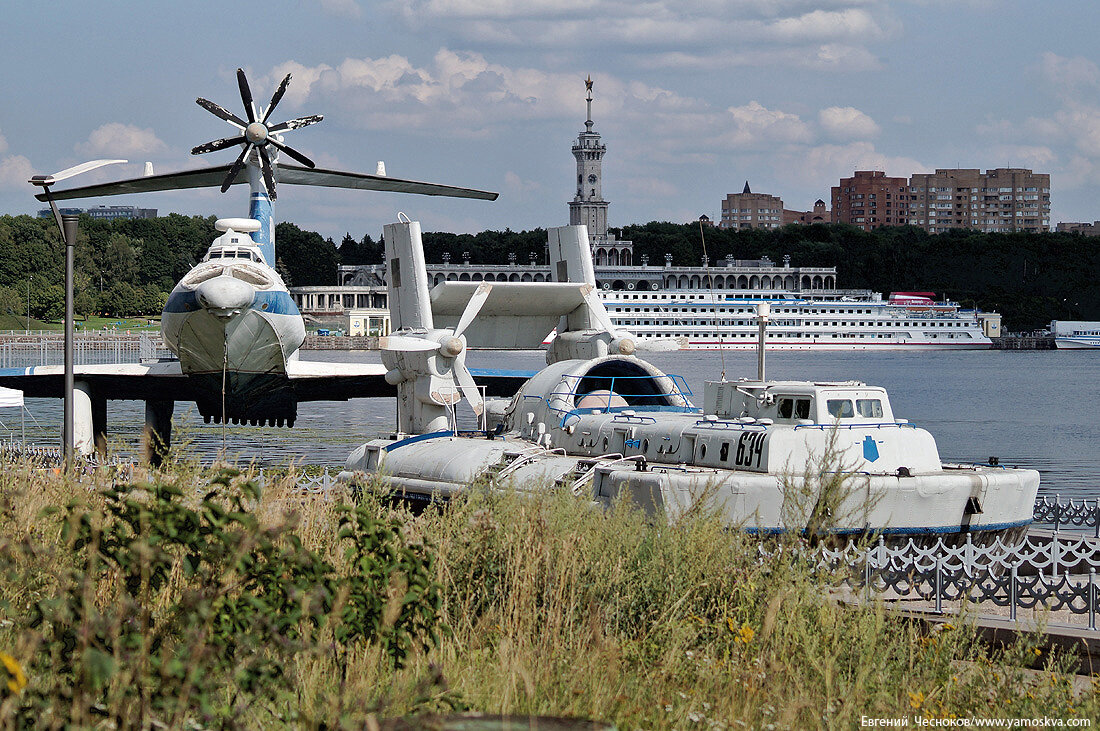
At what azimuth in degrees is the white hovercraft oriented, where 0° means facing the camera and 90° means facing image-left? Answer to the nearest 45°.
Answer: approximately 315°

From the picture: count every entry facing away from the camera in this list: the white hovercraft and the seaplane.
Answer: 0

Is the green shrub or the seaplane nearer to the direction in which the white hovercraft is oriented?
the green shrub

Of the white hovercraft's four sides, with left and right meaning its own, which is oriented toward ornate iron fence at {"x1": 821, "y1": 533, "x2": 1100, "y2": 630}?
front

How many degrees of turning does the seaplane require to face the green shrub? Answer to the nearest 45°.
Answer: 0° — it already faces it

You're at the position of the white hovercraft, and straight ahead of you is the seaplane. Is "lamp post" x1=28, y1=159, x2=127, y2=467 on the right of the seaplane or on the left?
left

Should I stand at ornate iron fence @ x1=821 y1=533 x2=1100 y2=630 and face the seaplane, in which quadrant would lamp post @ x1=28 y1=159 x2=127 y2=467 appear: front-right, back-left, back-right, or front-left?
front-left

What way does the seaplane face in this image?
toward the camera

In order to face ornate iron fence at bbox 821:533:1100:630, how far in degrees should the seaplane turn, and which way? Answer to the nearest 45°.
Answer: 0° — it already faces it

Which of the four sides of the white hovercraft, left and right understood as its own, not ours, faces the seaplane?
back

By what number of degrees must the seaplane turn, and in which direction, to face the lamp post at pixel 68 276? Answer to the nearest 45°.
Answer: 0° — it already faces it

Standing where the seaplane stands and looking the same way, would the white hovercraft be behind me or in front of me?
in front

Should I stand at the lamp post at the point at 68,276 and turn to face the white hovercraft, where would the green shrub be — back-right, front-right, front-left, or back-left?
front-right
